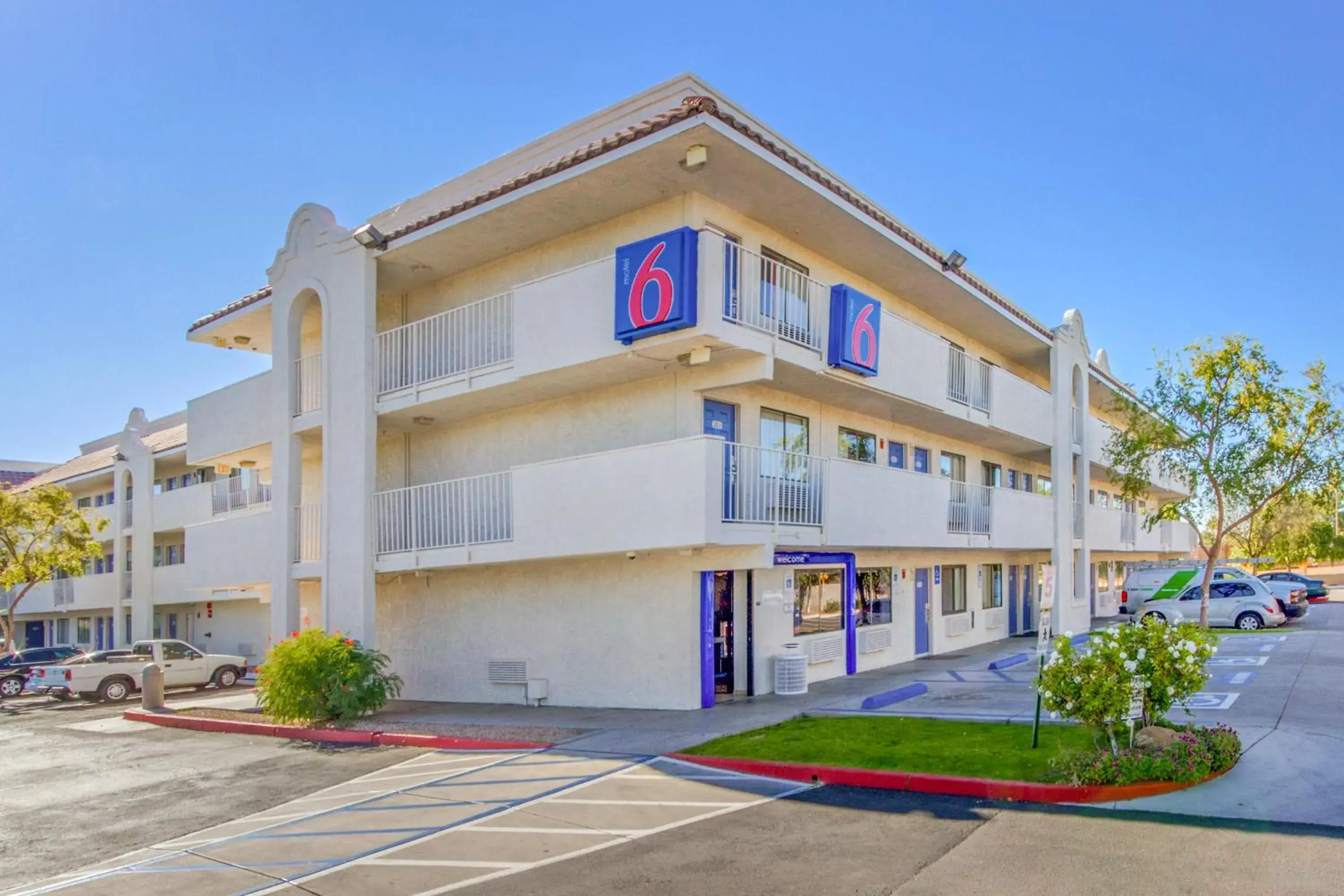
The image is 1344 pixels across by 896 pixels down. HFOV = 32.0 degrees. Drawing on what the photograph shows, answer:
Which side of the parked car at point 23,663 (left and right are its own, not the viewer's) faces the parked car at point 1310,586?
front

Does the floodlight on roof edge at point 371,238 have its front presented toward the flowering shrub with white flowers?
no

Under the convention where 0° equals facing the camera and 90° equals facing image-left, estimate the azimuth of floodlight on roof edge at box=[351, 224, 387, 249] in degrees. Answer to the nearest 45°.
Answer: approximately 45°

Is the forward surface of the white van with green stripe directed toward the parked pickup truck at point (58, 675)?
no

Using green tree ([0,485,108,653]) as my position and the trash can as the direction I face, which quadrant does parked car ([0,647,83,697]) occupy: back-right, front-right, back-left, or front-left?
front-right

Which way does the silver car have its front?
to the viewer's left

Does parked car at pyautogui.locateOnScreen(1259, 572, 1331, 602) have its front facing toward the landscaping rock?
no

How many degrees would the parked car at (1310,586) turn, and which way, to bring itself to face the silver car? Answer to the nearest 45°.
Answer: approximately 90° to its left
